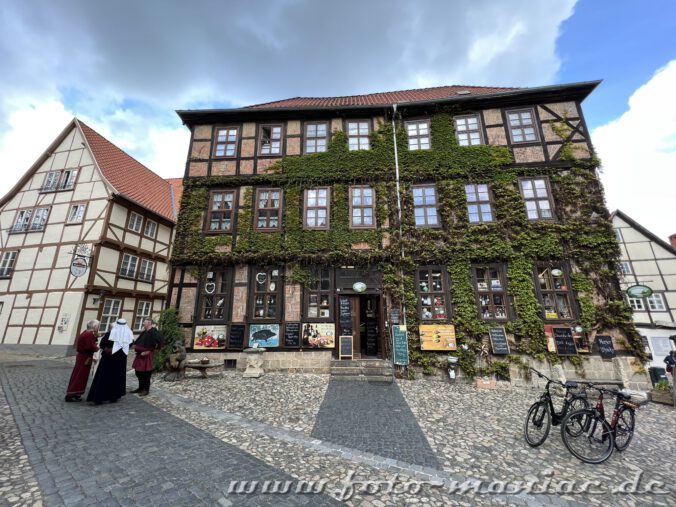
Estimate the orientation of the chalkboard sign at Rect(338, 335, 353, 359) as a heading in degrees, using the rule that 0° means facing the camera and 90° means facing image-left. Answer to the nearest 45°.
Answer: approximately 0°

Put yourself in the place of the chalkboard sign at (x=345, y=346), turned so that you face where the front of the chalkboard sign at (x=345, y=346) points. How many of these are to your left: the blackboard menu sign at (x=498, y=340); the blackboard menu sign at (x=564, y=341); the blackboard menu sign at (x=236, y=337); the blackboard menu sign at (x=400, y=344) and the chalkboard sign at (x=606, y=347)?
4

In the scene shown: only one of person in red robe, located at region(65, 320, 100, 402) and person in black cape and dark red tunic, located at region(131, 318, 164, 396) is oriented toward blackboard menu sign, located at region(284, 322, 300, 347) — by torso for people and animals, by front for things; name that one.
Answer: the person in red robe

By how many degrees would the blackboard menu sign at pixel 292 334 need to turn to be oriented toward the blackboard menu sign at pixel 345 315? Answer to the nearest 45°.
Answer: approximately 90° to its left

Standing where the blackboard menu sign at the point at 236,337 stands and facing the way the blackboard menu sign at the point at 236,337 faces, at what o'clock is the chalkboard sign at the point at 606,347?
The chalkboard sign is roughly at 10 o'clock from the blackboard menu sign.

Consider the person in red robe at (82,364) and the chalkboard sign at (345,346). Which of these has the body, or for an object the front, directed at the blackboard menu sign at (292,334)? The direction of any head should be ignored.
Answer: the person in red robe

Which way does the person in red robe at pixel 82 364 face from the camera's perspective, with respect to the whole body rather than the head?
to the viewer's right

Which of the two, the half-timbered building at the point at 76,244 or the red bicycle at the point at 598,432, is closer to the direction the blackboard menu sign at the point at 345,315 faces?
the red bicycle

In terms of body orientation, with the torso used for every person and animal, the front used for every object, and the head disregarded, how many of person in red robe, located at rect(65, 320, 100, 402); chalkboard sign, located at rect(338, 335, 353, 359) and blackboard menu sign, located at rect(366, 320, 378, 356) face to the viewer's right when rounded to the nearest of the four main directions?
1

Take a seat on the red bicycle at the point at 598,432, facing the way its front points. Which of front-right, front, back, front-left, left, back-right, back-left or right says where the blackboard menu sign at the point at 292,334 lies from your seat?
front-right

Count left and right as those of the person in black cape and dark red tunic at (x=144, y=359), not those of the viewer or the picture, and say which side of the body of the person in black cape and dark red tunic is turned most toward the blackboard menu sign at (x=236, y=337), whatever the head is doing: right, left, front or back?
back

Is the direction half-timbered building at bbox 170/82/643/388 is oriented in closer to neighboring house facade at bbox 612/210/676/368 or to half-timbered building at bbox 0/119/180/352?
the half-timbered building
